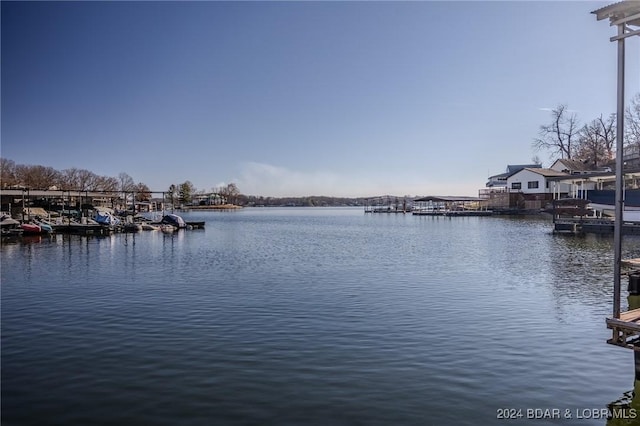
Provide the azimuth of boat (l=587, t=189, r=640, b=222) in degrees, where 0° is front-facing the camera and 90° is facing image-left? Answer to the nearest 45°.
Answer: approximately 90°

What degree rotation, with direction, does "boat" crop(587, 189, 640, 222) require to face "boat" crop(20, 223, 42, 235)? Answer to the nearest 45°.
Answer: approximately 45° to its left

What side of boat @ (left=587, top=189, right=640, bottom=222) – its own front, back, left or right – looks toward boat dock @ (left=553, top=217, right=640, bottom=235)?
left

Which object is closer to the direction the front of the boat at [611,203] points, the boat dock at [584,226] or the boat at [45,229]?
the boat
